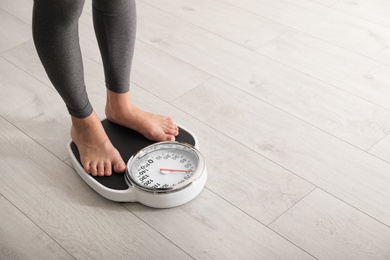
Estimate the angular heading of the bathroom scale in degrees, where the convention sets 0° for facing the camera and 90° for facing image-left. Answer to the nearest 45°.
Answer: approximately 315°
